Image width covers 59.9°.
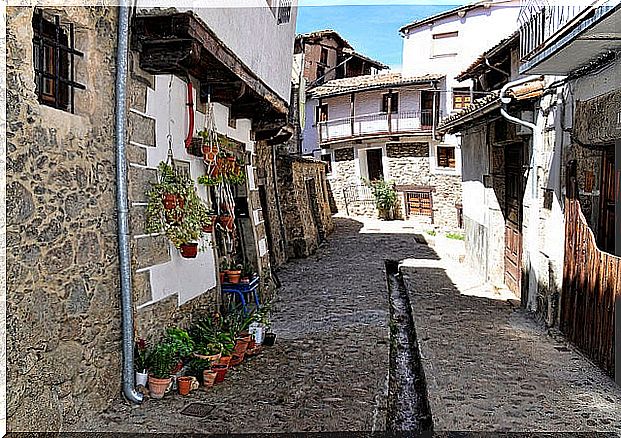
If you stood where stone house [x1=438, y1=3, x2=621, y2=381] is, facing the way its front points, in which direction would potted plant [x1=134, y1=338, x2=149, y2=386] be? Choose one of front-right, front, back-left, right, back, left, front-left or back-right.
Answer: front-left

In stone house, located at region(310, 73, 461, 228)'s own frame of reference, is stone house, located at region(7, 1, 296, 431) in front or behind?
in front

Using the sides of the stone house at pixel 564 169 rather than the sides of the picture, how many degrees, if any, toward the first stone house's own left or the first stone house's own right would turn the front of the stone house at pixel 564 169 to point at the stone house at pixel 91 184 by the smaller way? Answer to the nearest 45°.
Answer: approximately 45° to the first stone house's own left

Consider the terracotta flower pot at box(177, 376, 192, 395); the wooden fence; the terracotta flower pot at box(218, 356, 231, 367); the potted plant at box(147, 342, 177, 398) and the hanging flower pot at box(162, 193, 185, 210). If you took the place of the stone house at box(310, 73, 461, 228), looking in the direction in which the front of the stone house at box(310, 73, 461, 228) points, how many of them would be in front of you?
5

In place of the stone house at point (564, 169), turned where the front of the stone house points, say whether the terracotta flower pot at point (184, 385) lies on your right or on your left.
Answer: on your left

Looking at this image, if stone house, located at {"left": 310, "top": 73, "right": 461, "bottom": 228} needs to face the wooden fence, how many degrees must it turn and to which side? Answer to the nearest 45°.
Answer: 0° — it already faces it

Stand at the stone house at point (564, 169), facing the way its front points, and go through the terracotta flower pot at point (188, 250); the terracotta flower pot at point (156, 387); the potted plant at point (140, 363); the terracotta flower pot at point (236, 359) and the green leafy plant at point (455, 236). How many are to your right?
1

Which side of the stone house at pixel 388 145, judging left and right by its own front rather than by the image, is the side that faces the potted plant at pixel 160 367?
front

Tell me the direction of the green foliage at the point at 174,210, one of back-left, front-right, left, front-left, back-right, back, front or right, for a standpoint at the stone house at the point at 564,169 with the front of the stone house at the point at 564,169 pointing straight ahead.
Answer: front-left

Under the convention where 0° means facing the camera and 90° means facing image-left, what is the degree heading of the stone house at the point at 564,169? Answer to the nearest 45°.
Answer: approximately 90°

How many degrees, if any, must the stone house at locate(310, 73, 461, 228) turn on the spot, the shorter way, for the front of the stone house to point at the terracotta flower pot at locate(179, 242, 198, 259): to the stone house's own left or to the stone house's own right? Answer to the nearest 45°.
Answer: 0° — it already faces it

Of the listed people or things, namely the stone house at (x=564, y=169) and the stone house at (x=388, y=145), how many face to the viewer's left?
1

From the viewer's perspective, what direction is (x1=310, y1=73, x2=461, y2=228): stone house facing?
toward the camera

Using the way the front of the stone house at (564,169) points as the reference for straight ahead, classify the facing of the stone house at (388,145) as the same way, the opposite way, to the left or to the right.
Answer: to the left
